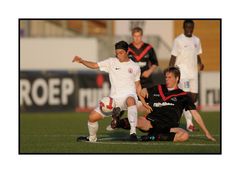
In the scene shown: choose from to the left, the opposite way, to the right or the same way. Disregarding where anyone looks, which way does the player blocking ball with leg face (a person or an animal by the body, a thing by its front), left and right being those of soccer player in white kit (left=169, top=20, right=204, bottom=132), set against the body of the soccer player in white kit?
the same way

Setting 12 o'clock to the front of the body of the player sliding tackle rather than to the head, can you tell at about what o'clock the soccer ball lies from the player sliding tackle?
The soccer ball is roughly at 1 o'clock from the player sliding tackle.

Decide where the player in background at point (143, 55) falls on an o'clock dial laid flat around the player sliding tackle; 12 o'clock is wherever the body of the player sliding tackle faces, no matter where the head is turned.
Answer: The player in background is roughly at 4 o'clock from the player sliding tackle.

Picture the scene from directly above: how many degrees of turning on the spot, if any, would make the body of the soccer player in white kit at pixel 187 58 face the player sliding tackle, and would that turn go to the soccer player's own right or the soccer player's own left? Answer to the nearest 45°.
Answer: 0° — they already face them

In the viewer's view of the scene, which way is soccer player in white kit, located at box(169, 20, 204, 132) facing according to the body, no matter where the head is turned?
toward the camera

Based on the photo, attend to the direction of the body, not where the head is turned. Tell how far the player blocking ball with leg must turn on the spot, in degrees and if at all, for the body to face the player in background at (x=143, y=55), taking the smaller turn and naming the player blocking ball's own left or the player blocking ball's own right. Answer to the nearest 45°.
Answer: approximately 180°

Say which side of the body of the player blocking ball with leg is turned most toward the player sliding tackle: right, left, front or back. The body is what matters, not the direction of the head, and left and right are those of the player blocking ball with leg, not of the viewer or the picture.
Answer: left

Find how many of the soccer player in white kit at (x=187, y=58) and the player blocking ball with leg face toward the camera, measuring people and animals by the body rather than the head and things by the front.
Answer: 2

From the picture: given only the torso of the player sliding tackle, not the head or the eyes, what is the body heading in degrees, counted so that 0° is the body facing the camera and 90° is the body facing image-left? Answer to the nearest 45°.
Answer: approximately 45°

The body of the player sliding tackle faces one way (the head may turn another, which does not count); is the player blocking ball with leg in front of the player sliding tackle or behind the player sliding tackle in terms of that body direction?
in front
